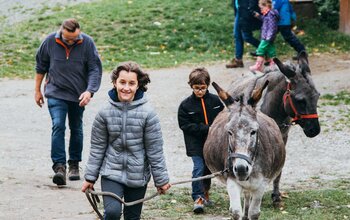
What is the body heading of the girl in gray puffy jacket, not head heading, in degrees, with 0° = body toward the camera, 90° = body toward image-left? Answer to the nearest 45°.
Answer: approximately 0°

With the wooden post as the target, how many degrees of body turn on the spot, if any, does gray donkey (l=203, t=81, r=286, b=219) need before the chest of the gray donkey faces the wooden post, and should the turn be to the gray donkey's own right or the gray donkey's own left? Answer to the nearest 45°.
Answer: approximately 180°
